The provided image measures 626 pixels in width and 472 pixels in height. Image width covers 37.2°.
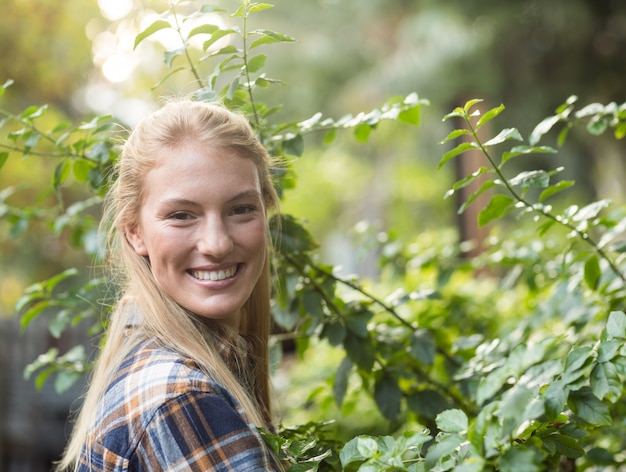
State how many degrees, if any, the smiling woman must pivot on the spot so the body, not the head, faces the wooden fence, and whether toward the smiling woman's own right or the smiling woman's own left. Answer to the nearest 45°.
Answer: approximately 90° to the smiling woman's own left

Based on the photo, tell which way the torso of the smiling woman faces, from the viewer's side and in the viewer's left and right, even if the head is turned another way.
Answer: facing to the right of the viewer
